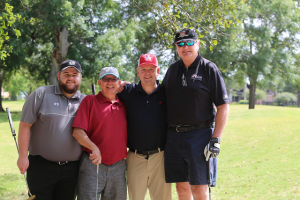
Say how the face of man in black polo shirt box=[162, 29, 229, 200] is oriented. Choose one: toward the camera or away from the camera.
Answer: toward the camera

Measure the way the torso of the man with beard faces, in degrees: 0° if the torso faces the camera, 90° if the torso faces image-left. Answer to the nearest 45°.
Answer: approximately 315°

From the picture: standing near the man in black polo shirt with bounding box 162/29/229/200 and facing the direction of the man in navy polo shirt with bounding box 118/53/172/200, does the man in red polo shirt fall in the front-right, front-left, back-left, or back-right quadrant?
front-left

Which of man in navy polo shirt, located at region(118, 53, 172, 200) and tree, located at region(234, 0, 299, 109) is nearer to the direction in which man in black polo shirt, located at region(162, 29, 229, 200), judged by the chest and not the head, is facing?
the man in navy polo shirt

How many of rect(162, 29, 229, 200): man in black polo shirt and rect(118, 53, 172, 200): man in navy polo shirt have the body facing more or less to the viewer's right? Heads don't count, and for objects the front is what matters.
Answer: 0

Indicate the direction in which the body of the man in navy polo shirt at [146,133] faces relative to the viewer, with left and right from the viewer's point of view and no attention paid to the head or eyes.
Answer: facing the viewer

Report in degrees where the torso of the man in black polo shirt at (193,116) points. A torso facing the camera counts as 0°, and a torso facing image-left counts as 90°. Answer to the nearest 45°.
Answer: approximately 45°

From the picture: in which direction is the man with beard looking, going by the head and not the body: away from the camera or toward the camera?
toward the camera

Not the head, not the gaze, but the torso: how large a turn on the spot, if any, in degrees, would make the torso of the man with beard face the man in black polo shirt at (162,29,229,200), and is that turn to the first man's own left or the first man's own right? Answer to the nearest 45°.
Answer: approximately 45° to the first man's own left

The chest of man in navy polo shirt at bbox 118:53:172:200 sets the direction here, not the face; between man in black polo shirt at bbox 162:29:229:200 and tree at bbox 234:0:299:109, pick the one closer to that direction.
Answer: the man in black polo shirt

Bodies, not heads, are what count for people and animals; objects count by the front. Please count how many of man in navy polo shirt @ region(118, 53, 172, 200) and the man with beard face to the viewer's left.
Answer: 0

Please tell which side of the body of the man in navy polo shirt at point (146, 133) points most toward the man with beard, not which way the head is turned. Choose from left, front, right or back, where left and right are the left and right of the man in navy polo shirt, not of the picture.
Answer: right

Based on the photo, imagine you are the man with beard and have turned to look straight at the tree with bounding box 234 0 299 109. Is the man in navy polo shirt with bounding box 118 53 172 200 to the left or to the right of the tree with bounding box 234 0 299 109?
right

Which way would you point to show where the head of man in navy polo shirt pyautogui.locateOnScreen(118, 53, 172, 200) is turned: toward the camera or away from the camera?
toward the camera

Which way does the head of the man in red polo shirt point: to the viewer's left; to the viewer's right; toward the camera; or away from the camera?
toward the camera

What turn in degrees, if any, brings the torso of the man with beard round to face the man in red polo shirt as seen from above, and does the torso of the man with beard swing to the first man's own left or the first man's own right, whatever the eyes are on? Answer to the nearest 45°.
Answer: approximately 45° to the first man's own left

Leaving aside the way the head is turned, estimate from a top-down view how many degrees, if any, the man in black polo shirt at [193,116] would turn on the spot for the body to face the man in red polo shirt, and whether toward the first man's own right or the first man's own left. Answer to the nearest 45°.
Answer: approximately 45° to the first man's own right

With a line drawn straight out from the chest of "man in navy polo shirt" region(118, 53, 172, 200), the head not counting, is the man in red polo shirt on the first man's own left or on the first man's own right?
on the first man's own right
